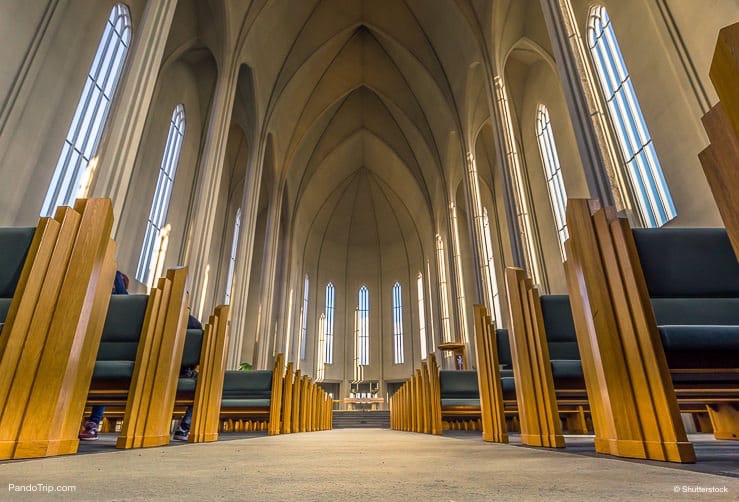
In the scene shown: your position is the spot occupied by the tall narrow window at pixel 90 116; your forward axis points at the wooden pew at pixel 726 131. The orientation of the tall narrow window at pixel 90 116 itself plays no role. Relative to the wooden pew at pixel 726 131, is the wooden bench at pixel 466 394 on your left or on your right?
left
